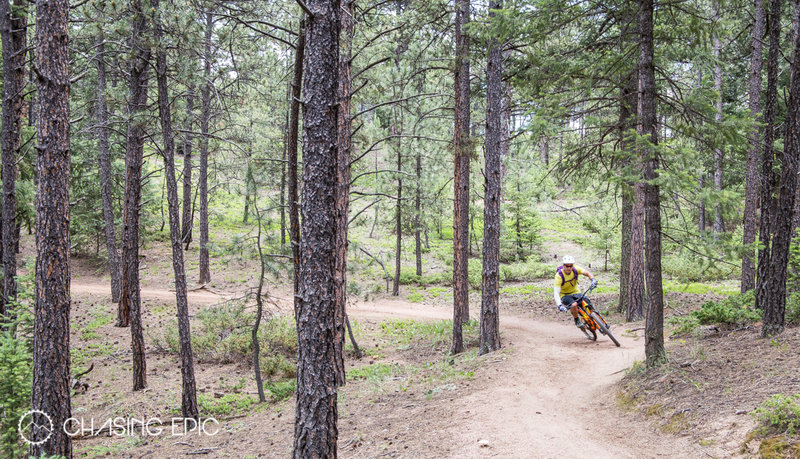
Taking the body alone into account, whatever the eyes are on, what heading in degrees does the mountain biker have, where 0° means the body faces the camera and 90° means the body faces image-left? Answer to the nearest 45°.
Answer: approximately 0°

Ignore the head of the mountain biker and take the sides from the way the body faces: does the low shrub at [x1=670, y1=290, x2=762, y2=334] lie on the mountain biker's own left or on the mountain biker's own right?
on the mountain biker's own left

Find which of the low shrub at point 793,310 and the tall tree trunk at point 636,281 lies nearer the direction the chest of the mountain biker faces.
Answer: the low shrub
